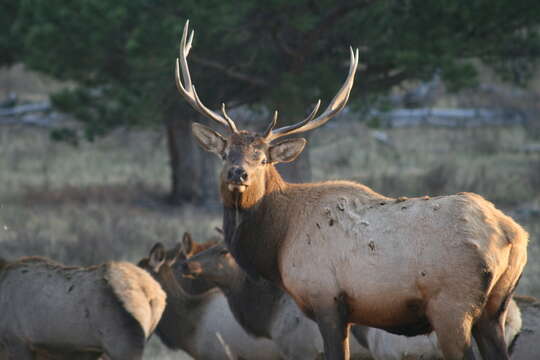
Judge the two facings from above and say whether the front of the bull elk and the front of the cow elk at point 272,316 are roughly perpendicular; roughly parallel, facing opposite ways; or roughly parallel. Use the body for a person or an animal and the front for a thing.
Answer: roughly parallel

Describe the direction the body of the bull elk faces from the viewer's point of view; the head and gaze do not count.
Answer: to the viewer's left

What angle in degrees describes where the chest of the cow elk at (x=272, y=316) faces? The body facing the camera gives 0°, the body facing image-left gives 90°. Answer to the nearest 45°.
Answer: approximately 90°

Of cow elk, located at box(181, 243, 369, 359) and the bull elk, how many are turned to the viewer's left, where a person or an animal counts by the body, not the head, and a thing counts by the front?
2

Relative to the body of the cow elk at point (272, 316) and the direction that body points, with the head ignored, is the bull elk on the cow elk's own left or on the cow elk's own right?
on the cow elk's own left

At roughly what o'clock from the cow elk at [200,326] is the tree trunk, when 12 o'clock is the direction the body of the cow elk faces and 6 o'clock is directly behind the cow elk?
The tree trunk is roughly at 3 o'clock from the cow elk.

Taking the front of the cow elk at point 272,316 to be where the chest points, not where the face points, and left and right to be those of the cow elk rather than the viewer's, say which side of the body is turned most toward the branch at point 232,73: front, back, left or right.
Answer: right

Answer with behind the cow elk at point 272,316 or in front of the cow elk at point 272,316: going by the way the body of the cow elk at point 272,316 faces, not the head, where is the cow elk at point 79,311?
in front

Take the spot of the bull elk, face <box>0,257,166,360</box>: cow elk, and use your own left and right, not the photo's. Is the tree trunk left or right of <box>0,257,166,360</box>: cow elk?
right

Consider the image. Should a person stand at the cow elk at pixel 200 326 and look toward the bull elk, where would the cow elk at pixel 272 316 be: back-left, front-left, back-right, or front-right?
front-left

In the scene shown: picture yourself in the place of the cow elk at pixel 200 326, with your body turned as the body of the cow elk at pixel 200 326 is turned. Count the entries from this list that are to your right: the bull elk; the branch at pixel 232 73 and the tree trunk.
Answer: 2

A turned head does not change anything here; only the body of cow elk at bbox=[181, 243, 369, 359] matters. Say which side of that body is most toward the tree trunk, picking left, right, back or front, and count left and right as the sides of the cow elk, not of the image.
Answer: right

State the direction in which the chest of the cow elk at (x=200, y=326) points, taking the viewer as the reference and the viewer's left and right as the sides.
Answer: facing to the left of the viewer

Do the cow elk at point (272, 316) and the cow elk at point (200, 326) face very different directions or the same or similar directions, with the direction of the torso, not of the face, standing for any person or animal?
same or similar directions
